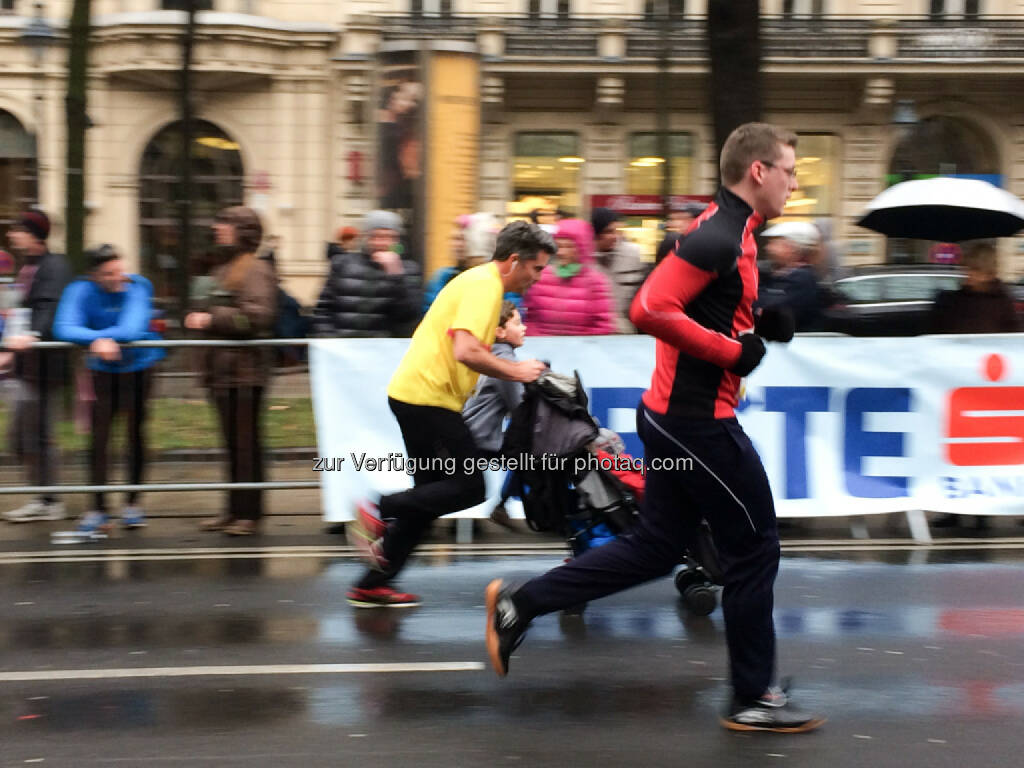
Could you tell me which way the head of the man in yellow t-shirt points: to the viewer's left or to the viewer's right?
to the viewer's right

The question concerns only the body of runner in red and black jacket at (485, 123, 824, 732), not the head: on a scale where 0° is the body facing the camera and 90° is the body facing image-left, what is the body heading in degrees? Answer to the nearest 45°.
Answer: approximately 270°

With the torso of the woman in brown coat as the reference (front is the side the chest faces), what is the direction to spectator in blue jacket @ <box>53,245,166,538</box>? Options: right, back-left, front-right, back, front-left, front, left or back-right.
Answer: front

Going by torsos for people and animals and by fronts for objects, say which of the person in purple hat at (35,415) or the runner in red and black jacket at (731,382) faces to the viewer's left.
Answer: the person in purple hat

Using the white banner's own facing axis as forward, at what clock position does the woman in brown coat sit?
The woman in brown coat is roughly at 3 o'clock from the white banner.

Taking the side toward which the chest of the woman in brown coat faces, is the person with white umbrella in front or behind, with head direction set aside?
behind

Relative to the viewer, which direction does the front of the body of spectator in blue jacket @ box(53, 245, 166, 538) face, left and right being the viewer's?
facing the viewer

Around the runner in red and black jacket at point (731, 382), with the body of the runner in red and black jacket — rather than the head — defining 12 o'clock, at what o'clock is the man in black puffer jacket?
The man in black puffer jacket is roughly at 8 o'clock from the runner in red and black jacket.

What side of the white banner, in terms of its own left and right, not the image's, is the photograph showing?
front

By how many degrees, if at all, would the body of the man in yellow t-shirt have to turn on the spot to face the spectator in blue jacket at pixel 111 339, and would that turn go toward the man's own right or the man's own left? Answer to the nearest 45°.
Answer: approximately 135° to the man's own left
